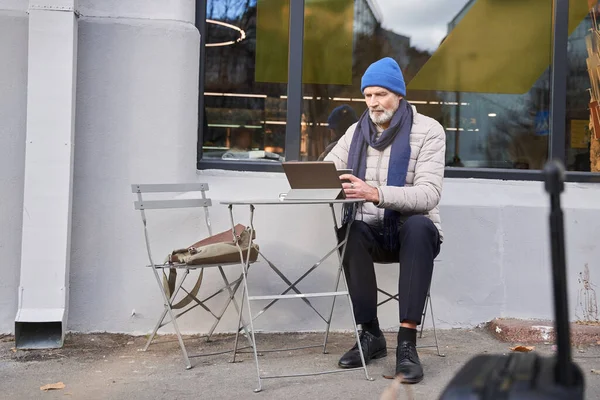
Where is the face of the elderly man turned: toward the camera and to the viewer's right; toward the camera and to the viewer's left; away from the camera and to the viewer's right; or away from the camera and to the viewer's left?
toward the camera and to the viewer's left

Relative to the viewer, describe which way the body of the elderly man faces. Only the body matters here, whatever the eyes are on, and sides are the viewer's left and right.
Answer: facing the viewer and to the left of the viewer

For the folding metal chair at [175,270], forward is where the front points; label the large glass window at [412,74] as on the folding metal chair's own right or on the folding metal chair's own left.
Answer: on the folding metal chair's own left

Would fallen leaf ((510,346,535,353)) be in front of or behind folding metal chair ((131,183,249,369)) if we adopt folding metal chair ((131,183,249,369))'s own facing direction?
in front

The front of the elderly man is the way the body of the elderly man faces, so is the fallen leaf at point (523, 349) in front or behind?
behind

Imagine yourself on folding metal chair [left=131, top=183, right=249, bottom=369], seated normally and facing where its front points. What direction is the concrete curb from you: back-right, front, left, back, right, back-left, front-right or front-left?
front-left

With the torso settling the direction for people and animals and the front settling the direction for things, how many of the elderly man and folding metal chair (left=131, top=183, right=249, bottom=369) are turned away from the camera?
0

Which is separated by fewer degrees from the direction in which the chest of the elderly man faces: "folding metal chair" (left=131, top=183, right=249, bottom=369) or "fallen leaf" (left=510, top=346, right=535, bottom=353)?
the folding metal chair

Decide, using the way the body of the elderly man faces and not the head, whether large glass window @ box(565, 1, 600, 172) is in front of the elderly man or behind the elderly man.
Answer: behind

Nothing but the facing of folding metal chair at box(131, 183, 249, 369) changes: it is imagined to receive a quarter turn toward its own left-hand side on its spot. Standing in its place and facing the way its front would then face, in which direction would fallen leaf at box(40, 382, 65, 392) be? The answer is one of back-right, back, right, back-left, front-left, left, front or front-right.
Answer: back

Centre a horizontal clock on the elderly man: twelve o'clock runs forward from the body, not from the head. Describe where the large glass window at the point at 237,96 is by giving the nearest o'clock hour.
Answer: The large glass window is roughly at 3 o'clock from the elderly man.

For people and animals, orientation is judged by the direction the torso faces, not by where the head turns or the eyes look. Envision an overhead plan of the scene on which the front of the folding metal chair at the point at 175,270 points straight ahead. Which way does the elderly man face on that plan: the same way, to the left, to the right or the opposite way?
to the right

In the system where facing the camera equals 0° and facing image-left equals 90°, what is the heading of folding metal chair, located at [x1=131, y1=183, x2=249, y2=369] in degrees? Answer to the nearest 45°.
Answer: approximately 315°
